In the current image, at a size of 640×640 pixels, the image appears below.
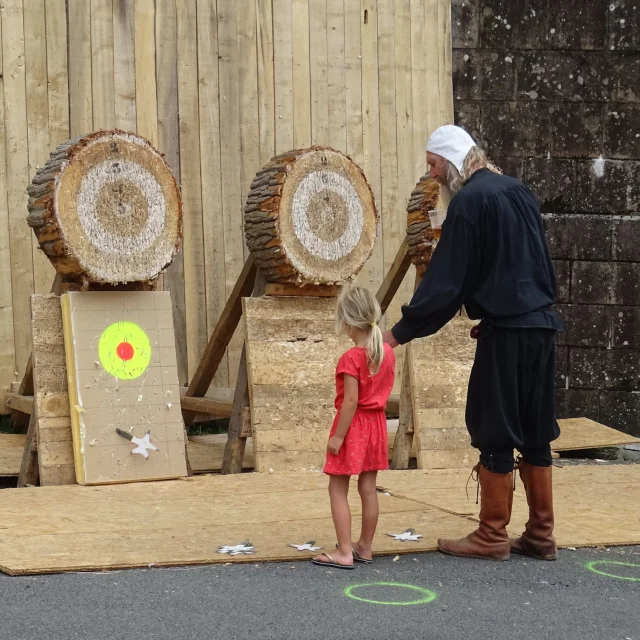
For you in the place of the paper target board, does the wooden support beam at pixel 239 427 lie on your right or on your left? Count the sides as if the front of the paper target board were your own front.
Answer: on your left

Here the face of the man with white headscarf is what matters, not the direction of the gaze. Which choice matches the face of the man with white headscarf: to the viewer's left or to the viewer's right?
to the viewer's left

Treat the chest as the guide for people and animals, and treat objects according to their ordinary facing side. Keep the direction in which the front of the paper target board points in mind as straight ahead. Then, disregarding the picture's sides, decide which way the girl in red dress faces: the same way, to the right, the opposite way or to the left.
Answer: the opposite way

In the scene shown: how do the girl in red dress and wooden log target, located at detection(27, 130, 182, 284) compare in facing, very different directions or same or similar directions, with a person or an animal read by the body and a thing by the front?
very different directions

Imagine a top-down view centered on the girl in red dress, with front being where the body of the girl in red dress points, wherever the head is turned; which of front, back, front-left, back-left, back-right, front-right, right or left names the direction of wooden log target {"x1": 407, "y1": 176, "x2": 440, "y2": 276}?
front-right

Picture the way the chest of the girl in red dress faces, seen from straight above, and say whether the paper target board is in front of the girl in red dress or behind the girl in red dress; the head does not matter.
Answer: in front

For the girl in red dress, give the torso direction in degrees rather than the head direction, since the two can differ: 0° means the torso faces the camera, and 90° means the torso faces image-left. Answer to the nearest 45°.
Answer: approximately 135°

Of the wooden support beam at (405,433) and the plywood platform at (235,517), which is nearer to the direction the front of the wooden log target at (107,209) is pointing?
the plywood platform

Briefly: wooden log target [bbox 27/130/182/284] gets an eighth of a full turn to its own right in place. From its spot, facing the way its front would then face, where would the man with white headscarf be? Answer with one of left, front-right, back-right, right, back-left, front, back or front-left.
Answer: front-left

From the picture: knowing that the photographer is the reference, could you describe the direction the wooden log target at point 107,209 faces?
facing the viewer and to the right of the viewer

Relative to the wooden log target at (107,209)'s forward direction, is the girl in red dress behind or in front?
in front
